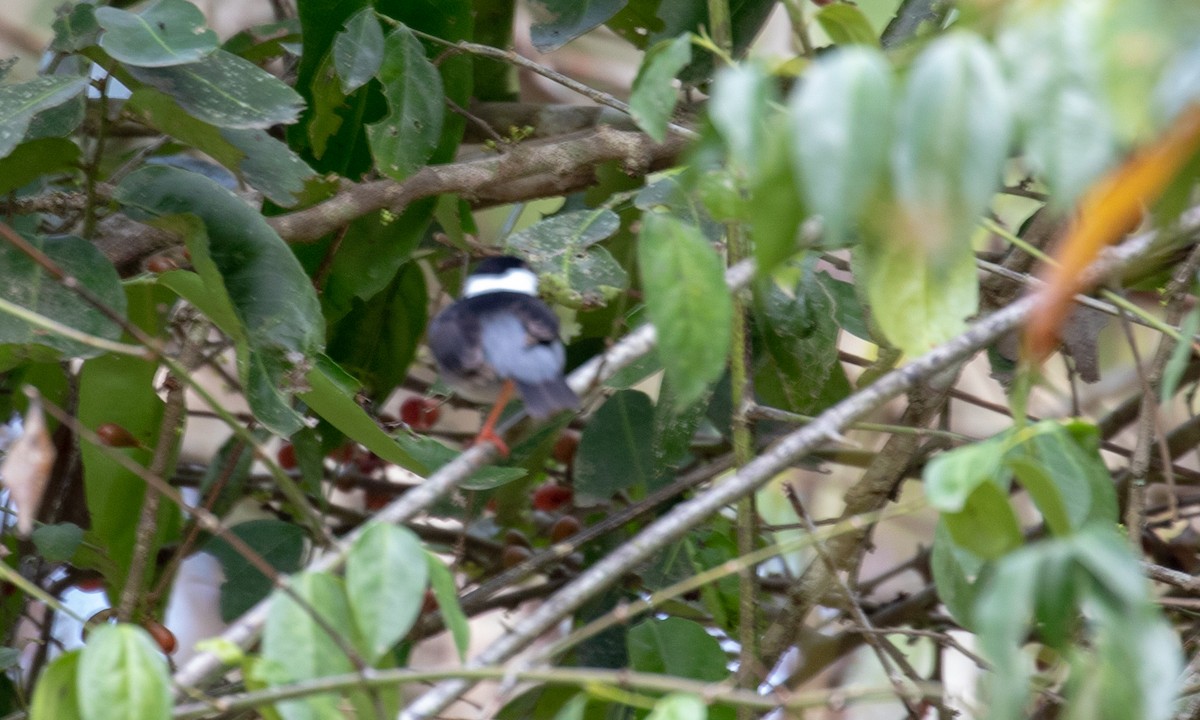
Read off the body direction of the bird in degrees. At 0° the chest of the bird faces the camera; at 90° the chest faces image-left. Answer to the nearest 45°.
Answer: approximately 135°

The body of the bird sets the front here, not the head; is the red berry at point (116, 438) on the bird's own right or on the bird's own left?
on the bird's own left
